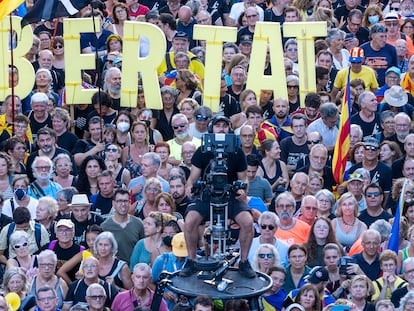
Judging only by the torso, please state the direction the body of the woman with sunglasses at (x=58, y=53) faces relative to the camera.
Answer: toward the camera

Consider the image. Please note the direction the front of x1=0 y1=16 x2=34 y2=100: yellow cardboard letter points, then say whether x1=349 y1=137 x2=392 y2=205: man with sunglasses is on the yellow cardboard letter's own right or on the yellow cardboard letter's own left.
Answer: on the yellow cardboard letter's own left

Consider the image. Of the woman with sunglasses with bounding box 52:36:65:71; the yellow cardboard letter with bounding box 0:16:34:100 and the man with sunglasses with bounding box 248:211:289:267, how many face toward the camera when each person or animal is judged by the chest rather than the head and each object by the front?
3

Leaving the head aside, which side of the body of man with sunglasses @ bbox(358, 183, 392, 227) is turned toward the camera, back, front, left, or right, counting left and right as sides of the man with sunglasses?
front

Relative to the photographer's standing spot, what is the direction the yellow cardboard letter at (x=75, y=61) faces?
facing the viewer

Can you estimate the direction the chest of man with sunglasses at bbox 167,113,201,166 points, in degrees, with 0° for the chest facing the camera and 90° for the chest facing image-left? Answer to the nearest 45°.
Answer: approximately 0°
